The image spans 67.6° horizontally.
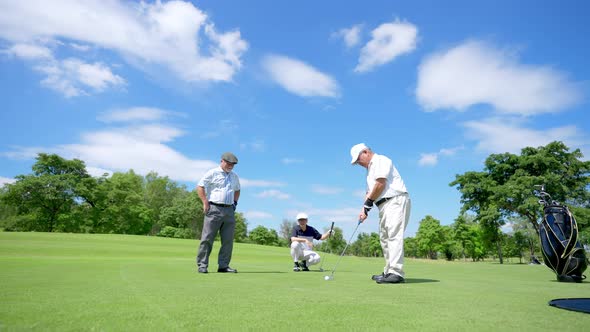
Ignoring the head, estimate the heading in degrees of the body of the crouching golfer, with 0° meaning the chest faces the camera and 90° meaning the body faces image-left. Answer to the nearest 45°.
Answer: approximately 0°

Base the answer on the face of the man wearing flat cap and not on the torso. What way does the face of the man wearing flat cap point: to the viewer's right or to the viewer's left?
to the viewer's right

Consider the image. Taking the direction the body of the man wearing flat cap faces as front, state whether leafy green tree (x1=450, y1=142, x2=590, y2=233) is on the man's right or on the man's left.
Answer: on the man's left

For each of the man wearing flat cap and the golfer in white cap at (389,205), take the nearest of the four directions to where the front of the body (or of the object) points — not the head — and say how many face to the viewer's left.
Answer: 1

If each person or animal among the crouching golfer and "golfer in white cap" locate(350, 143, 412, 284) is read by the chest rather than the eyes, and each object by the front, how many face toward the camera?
1

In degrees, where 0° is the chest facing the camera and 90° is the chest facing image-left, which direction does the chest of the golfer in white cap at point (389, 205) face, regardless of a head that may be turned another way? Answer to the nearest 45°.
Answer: approximately 90°

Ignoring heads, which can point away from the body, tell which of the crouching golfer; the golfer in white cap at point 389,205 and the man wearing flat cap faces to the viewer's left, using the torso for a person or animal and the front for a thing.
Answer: the golfer in white cap

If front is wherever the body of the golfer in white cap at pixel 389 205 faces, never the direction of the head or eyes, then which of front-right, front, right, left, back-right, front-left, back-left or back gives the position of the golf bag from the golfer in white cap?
back-right

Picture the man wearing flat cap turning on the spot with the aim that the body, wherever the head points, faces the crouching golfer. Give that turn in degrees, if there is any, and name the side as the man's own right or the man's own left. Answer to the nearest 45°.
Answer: approximately 90° to the man's own left

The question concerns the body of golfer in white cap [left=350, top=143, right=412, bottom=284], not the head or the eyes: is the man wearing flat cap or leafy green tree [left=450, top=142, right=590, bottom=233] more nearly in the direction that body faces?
the man wearing flat cap

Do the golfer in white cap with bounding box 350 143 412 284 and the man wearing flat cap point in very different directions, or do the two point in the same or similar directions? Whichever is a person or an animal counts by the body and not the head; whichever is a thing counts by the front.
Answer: very different directions

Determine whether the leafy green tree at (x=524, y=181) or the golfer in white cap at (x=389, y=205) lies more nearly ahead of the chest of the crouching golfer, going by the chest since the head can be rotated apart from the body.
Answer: the golfer in white cap
